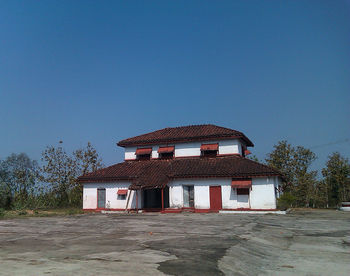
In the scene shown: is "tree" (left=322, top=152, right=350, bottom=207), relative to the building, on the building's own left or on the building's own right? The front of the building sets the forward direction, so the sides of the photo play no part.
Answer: on the building's own left

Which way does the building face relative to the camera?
toward the camera

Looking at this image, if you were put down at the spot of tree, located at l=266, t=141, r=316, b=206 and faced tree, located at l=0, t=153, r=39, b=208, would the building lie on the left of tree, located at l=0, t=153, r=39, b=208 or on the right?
left

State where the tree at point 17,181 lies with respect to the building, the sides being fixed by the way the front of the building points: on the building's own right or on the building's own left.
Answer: on the building's own right

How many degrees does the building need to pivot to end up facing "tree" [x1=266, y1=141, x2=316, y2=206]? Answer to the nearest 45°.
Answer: approximately 135° to its left
